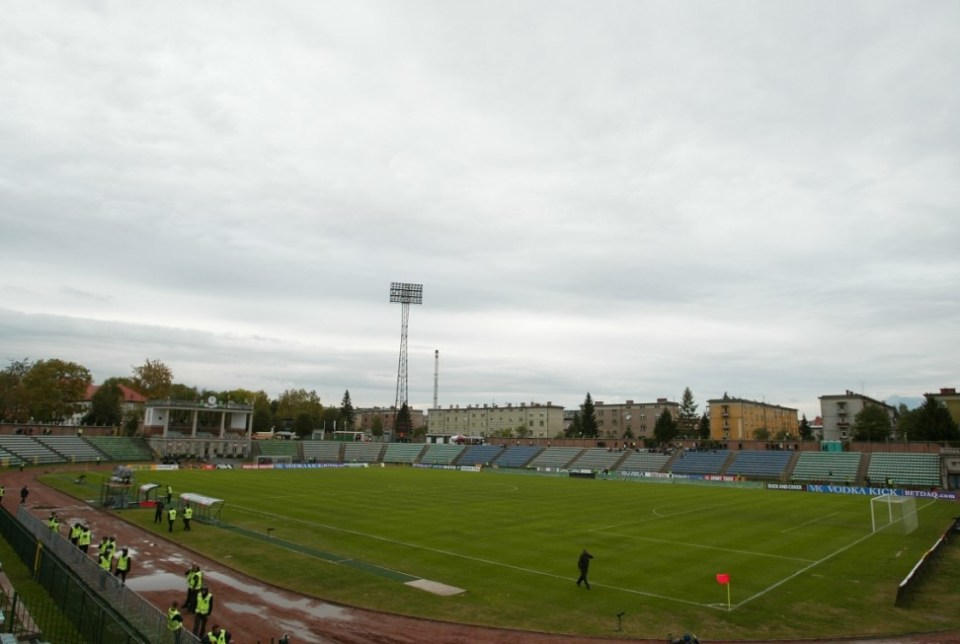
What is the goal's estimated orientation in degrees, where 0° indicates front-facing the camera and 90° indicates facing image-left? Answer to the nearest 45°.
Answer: approximately 90°

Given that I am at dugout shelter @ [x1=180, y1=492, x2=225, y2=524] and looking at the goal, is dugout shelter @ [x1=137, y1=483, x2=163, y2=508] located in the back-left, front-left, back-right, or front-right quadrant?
back-left

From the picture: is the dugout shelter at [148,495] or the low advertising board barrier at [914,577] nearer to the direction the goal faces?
the dugout shelter

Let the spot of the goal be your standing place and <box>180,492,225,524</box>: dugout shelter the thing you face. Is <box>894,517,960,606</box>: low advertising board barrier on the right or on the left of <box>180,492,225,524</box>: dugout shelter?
left

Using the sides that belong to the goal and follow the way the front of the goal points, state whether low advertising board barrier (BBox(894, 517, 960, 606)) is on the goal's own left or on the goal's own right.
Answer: on the goal's own left

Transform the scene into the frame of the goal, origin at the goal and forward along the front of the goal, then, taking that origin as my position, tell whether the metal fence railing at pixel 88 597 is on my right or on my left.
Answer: on my left

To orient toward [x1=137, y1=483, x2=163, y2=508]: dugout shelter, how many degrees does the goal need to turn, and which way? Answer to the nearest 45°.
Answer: approximately 45° to its left

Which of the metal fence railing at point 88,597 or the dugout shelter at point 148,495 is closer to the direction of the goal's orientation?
the dugout shelter
